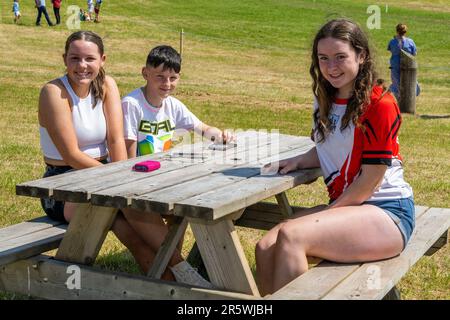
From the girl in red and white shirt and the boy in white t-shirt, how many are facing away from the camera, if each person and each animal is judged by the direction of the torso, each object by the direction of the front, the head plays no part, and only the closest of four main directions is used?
0

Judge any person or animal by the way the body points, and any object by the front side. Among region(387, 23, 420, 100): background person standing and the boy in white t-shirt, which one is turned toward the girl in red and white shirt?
the boy in white t-shirt

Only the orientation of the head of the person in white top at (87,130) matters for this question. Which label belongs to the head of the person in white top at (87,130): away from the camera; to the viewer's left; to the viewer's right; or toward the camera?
toward the camera

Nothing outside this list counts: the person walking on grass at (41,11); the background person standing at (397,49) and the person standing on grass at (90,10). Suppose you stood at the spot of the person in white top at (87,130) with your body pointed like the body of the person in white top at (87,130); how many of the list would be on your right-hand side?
0

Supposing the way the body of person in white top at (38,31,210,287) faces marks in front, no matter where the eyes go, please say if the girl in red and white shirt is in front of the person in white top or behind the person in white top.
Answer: in front

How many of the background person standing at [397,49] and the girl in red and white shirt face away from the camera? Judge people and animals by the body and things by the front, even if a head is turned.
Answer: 1

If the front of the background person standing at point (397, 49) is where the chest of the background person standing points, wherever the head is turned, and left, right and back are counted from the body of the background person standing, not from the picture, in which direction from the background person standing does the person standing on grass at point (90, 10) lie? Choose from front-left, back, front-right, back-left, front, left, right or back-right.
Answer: front-left

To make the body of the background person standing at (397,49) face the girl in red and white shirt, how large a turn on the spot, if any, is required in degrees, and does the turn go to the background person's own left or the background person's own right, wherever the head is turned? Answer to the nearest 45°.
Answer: approximately 180°

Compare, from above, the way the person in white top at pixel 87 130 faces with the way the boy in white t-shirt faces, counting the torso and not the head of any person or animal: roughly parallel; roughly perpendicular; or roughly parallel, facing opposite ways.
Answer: roughly parallel

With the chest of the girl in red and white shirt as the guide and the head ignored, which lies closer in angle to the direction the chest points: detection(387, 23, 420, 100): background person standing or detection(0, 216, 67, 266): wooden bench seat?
the wooden bench seat

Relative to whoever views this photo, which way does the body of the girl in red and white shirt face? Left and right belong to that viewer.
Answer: facing the viewer and to the left of the viewer

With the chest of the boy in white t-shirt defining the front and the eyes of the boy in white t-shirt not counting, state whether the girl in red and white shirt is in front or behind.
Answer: in front

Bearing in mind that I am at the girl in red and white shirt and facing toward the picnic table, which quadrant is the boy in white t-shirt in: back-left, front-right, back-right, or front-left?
front-right

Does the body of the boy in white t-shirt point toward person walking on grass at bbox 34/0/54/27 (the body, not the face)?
no

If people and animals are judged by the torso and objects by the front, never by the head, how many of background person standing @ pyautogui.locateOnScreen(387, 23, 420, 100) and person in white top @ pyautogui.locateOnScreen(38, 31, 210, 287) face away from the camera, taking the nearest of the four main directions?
1

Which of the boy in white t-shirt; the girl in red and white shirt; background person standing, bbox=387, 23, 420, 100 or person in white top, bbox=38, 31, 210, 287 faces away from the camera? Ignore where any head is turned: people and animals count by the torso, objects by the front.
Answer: the background person standing

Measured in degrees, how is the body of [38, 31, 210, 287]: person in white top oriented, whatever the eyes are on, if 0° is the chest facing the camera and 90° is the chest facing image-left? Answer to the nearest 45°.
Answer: approximately 315°

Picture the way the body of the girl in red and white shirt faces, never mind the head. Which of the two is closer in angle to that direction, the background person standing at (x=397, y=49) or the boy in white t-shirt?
the boy in white t-shirt

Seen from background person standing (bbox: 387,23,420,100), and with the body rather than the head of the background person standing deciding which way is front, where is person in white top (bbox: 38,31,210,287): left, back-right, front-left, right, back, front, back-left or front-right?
back

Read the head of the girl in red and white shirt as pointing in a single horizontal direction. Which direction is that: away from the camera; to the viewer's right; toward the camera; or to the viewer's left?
toward the camera

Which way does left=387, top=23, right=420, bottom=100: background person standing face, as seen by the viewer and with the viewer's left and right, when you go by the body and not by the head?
facing away from the viewer

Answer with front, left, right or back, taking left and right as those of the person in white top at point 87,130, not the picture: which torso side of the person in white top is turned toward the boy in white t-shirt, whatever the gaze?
left

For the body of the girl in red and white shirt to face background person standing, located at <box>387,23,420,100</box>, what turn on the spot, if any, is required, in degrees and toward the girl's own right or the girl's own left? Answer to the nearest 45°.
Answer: approximately 135° to the girl's own right
